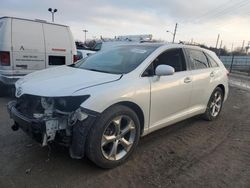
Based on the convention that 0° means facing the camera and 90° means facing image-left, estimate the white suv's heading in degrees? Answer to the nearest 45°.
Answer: approximately 45°

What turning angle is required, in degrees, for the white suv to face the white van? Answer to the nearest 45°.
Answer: approximately 90° to its right
